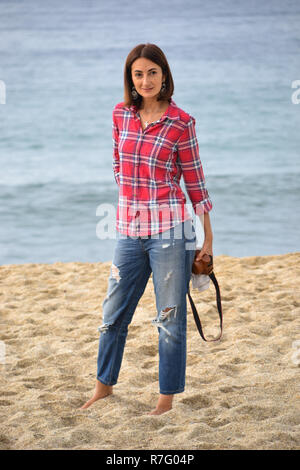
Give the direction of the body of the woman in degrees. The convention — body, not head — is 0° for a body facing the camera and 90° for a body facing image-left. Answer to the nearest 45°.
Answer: approximately 45°
